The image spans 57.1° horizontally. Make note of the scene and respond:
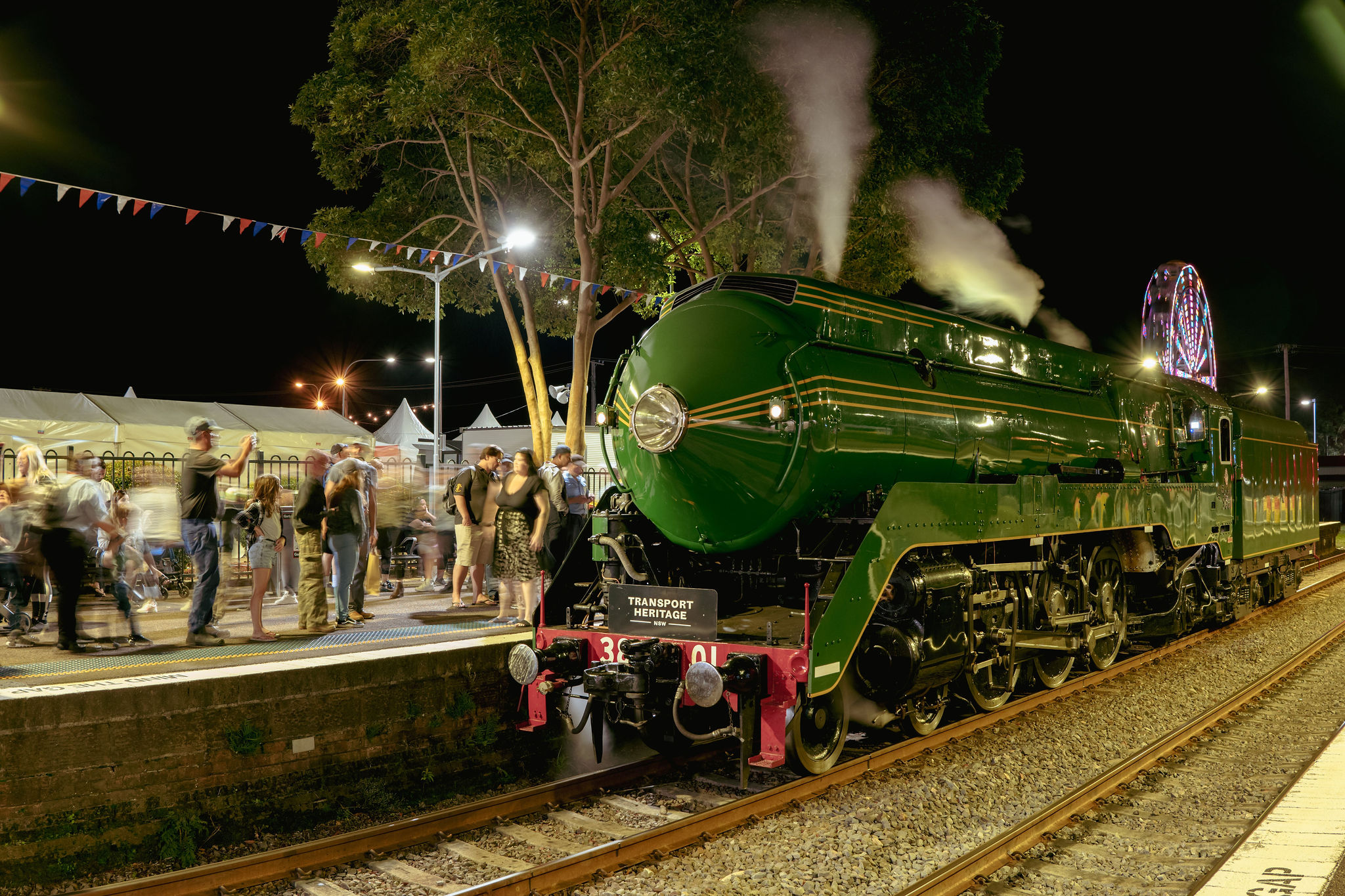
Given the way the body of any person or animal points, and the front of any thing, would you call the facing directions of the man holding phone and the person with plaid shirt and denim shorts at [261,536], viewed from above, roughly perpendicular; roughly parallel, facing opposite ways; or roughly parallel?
roughly parallel

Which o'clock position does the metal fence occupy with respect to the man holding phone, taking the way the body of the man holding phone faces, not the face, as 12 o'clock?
The metal fence is roughly at 9 o'clock from the man holding phone.

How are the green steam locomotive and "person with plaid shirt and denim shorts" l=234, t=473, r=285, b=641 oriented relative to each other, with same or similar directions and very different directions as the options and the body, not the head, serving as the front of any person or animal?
very different directions

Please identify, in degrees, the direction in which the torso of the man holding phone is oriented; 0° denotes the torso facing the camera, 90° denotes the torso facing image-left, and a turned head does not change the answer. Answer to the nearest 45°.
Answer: approximately 270°

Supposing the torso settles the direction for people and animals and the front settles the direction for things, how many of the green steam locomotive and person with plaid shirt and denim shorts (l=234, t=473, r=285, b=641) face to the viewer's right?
1

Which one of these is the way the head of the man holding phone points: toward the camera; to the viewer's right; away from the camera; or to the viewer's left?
to the viewer's right

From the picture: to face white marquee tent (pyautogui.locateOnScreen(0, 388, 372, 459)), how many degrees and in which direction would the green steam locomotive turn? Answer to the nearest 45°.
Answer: approximately 90° to its right

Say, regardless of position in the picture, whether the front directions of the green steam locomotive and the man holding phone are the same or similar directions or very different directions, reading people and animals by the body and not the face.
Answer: very different directions

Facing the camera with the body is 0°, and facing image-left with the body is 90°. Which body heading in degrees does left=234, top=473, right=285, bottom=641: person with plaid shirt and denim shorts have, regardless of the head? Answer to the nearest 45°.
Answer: approximately 270°

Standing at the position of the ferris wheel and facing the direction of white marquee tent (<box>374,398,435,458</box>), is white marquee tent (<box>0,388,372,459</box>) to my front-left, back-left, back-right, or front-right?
front-left

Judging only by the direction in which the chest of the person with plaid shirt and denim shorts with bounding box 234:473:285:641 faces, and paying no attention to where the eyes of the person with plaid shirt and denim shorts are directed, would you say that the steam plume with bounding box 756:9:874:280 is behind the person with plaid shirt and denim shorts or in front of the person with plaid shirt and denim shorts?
in front

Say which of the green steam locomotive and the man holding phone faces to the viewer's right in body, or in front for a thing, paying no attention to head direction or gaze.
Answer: the man holding phone

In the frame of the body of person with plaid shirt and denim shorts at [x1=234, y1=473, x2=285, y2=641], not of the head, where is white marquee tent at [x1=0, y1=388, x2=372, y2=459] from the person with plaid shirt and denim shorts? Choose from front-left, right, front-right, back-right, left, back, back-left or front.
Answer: left

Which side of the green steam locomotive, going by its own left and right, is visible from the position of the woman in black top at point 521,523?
front

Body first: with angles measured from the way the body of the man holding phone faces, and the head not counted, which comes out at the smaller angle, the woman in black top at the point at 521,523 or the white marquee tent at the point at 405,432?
the woman in black top
